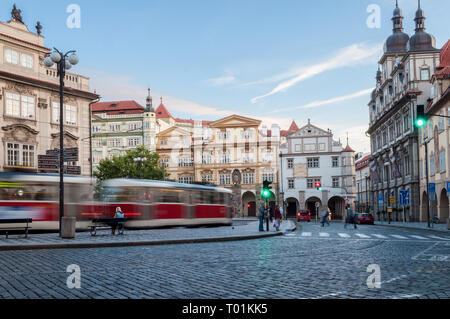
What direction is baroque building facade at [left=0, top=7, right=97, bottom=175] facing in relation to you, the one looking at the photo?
facing the viewer and to the right of the viewer

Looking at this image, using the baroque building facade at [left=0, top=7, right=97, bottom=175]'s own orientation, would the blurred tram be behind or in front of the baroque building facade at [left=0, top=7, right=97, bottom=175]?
in front

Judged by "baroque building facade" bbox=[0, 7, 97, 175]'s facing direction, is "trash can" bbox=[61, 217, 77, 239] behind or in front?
in front
